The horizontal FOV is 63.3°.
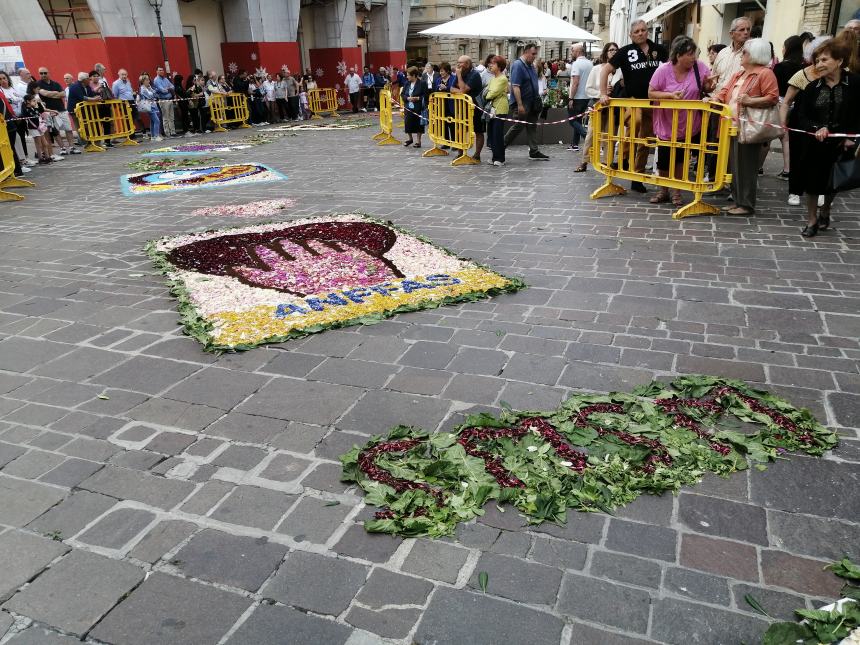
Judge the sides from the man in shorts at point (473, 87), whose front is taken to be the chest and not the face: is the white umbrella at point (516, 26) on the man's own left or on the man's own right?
on the man's own right

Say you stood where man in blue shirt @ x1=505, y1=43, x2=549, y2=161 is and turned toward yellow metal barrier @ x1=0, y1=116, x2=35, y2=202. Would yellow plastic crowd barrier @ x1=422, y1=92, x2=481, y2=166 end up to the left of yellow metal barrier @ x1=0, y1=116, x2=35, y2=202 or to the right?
right

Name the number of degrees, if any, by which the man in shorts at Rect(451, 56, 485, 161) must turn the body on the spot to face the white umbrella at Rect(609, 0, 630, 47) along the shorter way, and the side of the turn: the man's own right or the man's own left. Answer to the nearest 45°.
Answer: approximately 90° to the man's own right

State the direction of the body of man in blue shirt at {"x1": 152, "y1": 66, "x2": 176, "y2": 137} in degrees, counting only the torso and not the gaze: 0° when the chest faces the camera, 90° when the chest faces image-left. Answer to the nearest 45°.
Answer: approximately 315°

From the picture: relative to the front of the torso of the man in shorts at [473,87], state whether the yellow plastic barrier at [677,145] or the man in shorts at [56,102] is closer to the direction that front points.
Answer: the man in shorts

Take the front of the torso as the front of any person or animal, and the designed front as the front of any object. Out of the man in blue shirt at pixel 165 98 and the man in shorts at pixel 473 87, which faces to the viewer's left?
the man in shorts

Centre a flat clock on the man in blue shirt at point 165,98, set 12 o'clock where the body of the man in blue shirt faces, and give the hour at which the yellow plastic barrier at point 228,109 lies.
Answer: The yellow plastic barrier is roughly at 9 o'clock from the man in blue shirt.

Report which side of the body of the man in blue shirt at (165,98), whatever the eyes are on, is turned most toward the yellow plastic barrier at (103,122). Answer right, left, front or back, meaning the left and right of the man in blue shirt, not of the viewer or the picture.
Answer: right

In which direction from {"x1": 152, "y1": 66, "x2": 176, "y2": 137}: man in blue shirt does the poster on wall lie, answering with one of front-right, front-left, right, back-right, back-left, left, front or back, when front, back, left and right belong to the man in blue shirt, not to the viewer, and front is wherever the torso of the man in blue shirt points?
back-right

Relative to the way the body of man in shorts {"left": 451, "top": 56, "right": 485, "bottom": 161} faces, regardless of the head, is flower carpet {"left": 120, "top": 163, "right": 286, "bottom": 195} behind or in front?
in front
